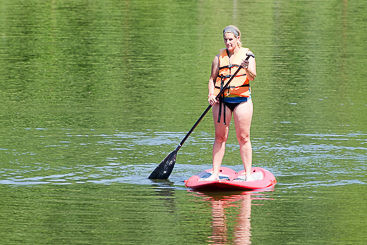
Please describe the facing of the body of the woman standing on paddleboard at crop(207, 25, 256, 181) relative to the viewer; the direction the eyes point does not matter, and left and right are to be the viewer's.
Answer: facing the viewer and to the left of the viewer
